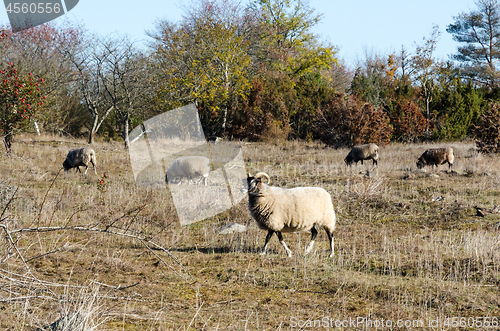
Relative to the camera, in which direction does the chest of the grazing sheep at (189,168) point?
to the viewer's left

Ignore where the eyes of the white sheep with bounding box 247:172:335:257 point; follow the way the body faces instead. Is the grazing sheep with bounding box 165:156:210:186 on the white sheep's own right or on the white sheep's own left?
on the white sheep's own right

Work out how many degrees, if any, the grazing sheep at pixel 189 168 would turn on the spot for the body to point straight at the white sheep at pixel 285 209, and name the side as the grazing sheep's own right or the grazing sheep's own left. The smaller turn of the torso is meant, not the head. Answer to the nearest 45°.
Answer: approximately 90° to the grazing sheep's own left

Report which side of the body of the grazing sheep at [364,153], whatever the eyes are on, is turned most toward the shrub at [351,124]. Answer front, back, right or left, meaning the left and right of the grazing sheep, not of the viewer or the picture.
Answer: right

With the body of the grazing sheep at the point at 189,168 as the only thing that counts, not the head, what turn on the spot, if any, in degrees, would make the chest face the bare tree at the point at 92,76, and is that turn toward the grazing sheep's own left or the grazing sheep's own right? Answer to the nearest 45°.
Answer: approximately 90° to the grazing sheep's own right

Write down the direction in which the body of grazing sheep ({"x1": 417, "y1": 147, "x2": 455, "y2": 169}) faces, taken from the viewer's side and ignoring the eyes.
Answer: to the viewer's left

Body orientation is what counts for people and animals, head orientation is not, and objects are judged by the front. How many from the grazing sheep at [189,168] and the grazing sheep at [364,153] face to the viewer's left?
2

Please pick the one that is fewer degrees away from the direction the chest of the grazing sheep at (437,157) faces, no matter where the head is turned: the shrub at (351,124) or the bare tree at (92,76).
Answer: the bare tree

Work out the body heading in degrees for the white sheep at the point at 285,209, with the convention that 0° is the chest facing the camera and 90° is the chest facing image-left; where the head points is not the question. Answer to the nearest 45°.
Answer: approximately 90°

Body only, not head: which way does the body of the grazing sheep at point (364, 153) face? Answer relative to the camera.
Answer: to the viewer's left

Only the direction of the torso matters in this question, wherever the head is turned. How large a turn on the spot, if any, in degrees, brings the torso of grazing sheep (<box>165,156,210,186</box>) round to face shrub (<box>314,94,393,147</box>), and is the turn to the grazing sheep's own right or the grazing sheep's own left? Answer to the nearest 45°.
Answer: approximately 135° to the grazing sheep's own right
